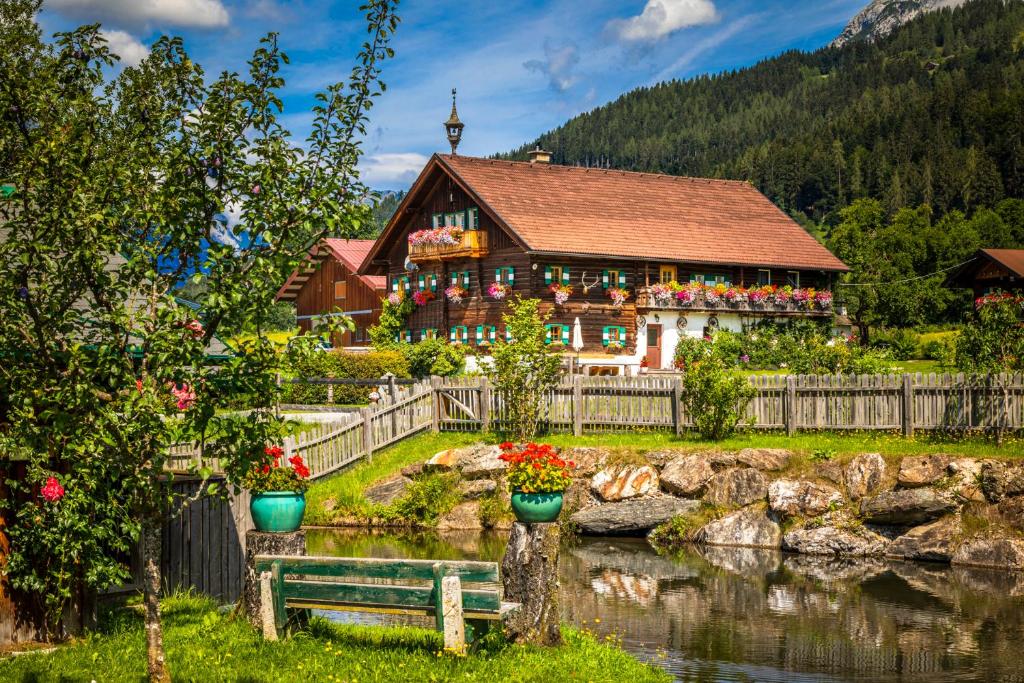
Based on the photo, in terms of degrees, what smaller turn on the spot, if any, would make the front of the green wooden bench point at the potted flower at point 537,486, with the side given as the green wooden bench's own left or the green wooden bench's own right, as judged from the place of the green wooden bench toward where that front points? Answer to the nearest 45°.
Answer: approximately 45° to the green wooden bench's own right

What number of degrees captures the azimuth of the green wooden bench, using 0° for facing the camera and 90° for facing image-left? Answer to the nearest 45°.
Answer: approximately 225°
